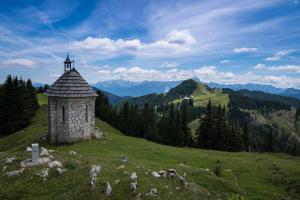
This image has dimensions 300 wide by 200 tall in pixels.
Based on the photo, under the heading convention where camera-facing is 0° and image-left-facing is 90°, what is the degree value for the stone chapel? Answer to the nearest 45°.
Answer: approximately 180°

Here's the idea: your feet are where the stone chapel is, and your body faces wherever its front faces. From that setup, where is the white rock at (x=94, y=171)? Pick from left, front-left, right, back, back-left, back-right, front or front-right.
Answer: back

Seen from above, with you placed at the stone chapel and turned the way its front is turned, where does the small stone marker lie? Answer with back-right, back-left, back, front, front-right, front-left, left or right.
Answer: back

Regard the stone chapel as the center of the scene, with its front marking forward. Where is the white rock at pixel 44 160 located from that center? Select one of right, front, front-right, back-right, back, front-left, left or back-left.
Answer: back

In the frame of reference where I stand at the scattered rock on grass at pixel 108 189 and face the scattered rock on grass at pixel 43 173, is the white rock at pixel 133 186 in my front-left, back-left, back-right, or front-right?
back-right
